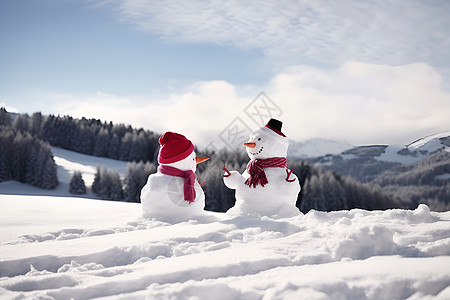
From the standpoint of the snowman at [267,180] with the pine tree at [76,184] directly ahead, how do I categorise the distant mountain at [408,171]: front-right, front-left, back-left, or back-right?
front-right

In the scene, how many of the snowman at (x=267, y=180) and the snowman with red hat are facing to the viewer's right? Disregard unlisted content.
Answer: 1

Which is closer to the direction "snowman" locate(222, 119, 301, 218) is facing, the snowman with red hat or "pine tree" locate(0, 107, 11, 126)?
the snowman with red hat

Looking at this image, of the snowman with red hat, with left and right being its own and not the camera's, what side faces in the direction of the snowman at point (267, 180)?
front

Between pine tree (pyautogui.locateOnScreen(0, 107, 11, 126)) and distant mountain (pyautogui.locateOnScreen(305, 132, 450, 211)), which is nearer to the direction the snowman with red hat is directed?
the distant mountain

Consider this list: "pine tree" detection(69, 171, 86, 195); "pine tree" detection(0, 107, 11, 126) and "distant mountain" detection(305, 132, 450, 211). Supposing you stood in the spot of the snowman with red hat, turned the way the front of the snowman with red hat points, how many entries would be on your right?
0

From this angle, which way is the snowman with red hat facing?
to the viewer's right

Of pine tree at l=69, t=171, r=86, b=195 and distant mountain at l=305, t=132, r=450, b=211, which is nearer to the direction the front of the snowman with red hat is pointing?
the distant mountain

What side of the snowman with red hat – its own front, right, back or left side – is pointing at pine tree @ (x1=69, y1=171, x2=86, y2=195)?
left

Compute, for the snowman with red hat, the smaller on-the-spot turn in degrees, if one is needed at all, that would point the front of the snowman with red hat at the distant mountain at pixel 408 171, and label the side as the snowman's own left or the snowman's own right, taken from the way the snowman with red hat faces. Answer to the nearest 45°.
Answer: approximately 45° to the snowman's own left

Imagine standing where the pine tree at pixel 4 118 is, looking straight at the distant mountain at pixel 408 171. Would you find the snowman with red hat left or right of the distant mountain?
right

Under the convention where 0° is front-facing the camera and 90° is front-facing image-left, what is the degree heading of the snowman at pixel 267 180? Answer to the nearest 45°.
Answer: approximately 45°

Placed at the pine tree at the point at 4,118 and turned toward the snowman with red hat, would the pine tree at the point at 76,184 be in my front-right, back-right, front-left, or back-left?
front-left

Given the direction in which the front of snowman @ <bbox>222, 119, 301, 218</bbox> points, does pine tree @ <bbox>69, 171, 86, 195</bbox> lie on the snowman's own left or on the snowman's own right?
on the snowman's own right

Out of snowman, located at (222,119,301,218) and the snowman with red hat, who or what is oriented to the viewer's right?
the snowman with red hat
